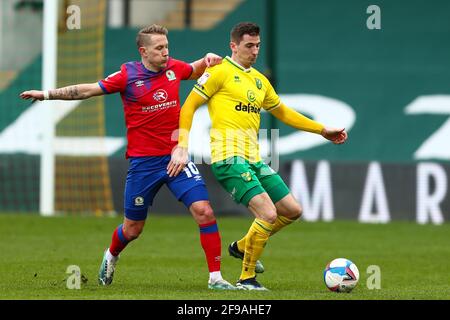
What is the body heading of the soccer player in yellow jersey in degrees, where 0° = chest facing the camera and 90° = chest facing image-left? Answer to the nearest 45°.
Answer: approximately 315°
